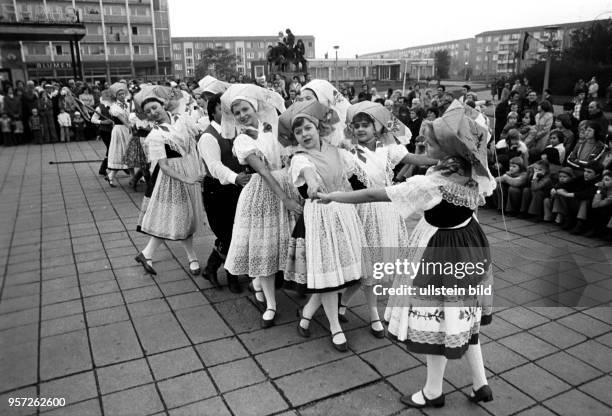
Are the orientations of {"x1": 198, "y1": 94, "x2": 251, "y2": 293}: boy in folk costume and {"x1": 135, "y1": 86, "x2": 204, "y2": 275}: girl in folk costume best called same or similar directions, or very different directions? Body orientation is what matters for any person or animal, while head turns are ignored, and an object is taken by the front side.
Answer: same or similar directions

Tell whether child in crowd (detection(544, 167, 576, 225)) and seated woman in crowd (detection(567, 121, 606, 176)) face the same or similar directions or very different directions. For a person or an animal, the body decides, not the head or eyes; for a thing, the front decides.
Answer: same or similar directions

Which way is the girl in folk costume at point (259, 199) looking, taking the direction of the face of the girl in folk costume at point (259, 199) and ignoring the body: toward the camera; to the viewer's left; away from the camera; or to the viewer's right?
toward the camera

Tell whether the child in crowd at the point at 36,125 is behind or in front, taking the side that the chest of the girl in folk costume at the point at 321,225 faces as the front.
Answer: behind

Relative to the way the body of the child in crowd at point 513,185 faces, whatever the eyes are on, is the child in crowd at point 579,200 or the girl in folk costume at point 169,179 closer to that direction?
the girl in folk costume

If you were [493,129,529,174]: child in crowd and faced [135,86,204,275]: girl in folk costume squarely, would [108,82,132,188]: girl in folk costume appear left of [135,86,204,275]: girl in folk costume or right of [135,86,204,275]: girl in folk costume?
right

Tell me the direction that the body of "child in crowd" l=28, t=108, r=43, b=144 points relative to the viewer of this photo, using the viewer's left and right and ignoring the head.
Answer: facing the viewer

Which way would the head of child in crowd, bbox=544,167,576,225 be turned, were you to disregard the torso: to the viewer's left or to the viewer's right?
to the viewer's left

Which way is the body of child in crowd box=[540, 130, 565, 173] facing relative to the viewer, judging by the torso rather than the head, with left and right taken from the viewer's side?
facing the viewer and to the left of the viewer

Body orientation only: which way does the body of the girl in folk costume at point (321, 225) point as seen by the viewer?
toward the camera

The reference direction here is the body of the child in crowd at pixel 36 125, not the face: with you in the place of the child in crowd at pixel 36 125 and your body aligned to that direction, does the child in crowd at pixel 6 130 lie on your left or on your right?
on your right

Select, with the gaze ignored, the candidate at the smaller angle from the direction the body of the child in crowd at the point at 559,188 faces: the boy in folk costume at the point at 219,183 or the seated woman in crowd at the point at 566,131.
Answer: the boy in folk costume

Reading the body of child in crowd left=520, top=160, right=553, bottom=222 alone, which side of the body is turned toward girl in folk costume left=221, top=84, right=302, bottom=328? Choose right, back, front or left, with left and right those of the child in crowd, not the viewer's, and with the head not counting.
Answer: front

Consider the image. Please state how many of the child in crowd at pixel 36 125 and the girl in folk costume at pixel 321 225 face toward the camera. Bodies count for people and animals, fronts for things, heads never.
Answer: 2

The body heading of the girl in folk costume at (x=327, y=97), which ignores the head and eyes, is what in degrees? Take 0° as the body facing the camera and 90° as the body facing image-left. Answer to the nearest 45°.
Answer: approximately 45°

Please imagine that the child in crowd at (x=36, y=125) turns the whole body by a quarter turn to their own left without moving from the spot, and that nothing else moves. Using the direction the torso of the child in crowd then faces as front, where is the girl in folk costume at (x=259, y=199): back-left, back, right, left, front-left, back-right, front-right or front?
right

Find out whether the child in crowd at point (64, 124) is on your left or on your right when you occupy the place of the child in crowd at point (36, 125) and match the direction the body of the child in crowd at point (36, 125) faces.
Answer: on your left

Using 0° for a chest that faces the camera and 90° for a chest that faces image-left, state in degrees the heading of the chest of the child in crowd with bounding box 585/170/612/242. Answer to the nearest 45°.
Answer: approximately 45°
